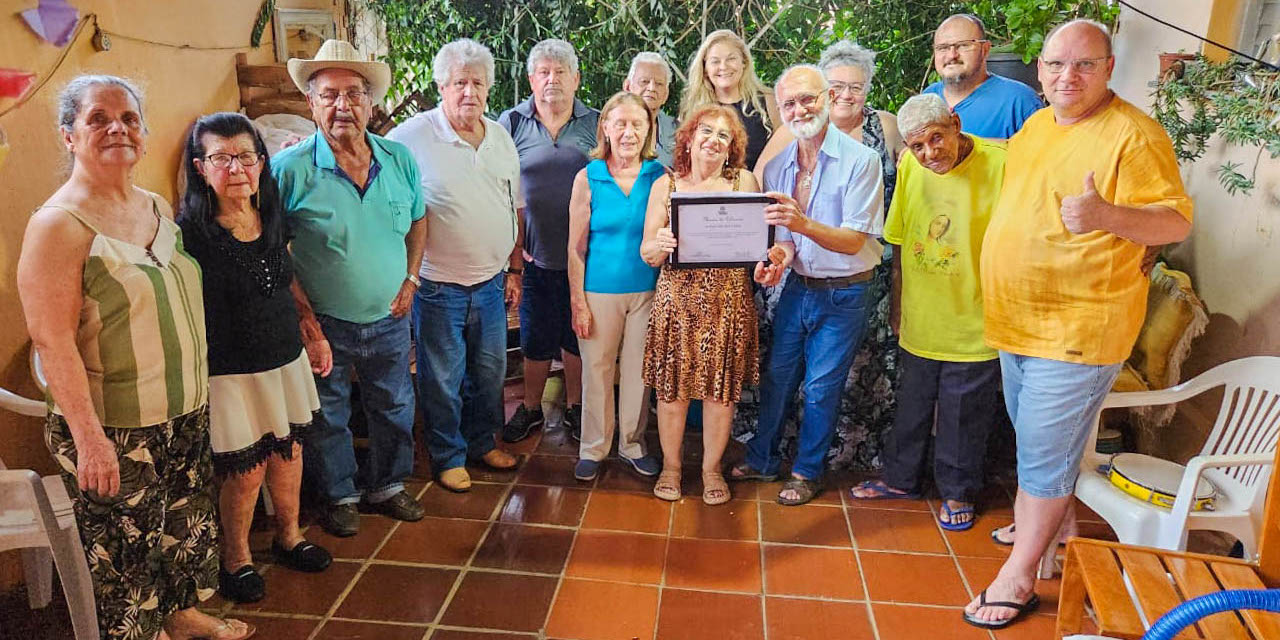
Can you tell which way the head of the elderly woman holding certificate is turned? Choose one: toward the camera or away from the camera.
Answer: toward the camera

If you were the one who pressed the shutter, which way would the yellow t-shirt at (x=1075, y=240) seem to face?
facing the viewer and to the left of the viewer

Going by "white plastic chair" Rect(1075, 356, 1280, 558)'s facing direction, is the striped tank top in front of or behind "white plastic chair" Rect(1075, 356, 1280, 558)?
in front

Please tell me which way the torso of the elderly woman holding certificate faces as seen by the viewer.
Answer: toward the camera

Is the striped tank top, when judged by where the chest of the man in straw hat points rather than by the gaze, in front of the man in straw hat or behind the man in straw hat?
in front

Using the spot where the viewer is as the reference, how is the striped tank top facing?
facing the viewer and to the right of the viewer

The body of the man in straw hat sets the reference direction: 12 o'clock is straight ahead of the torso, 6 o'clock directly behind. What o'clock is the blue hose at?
The blue hose is roughly at 11 o'clock from the man in straw hat.

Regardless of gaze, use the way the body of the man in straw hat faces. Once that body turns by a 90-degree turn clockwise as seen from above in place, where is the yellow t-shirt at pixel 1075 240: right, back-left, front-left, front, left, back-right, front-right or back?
back-left

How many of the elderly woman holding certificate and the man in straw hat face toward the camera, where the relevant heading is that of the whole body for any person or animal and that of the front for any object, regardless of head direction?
2

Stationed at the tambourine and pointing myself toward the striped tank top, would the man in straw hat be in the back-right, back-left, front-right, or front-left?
front-right

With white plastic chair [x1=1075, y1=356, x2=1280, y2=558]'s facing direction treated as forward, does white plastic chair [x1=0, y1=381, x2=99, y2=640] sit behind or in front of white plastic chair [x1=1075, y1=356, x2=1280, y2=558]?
in front

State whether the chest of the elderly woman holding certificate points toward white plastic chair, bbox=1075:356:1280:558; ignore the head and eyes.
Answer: no

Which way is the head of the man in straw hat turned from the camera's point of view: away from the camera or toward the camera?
toward the camera
